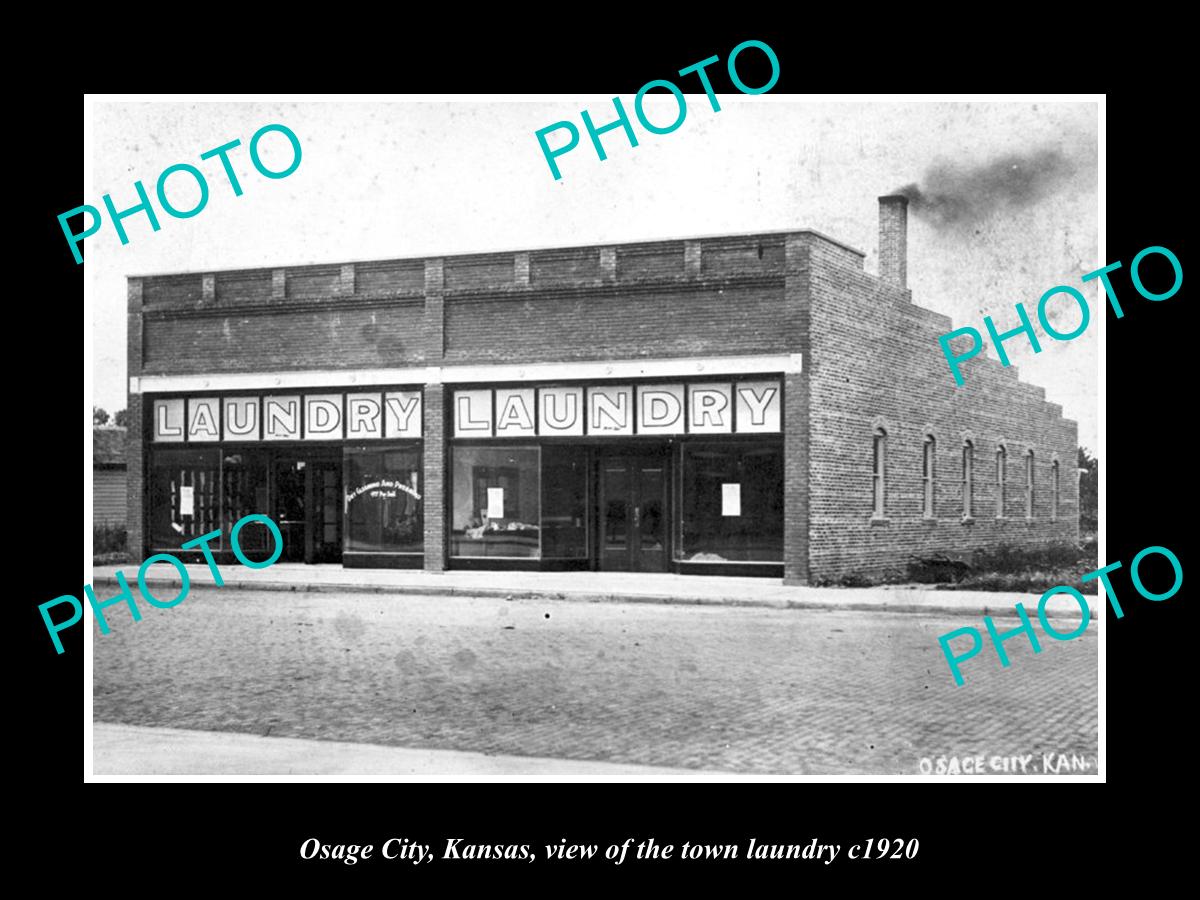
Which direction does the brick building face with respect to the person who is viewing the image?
facing the viewer and to the left of the viewer
